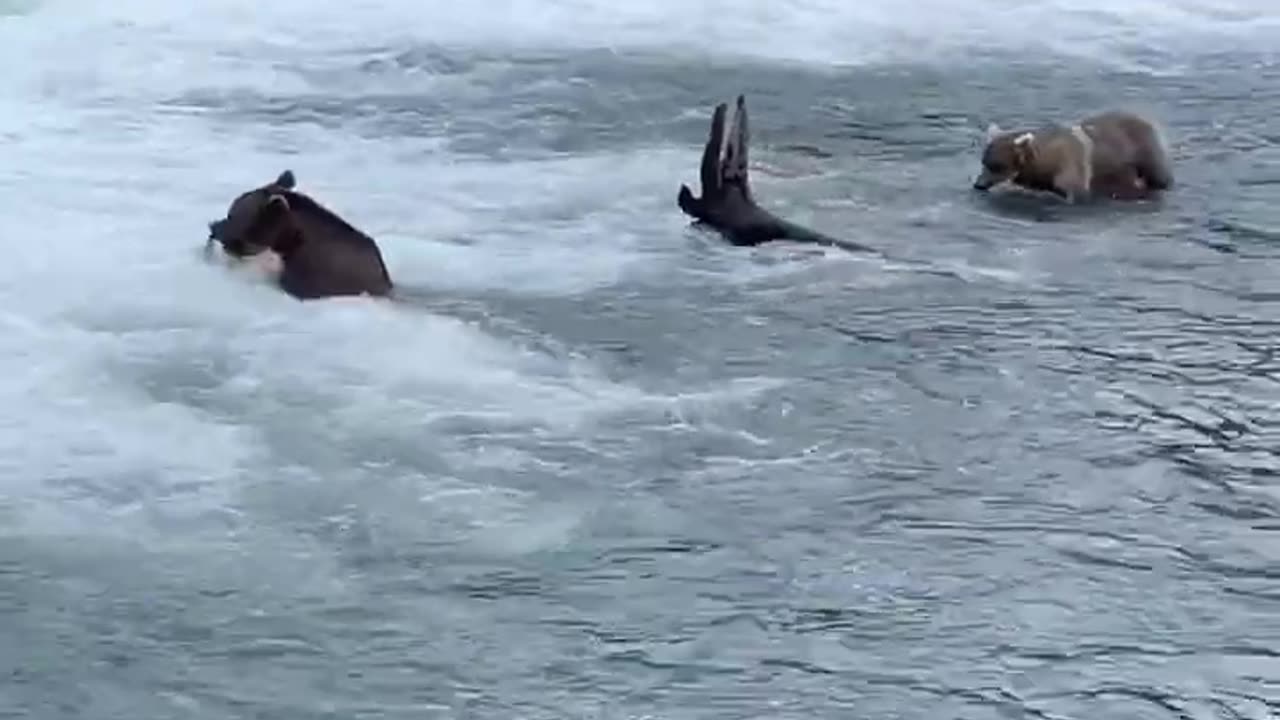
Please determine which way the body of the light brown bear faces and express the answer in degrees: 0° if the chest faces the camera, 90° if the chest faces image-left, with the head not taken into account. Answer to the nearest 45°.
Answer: approximately 90°

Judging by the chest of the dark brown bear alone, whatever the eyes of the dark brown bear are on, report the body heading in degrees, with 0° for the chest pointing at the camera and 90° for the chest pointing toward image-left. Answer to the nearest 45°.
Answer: approximately 90°

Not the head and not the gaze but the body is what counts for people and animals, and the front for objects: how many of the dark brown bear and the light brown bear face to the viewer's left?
2

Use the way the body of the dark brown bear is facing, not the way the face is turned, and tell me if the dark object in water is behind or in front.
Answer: behind

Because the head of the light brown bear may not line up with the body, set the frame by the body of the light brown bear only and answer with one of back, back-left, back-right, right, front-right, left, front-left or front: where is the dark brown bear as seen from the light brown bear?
front-left

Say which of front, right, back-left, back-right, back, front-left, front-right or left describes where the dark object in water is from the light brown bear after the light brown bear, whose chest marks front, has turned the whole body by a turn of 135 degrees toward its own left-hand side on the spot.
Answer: right
